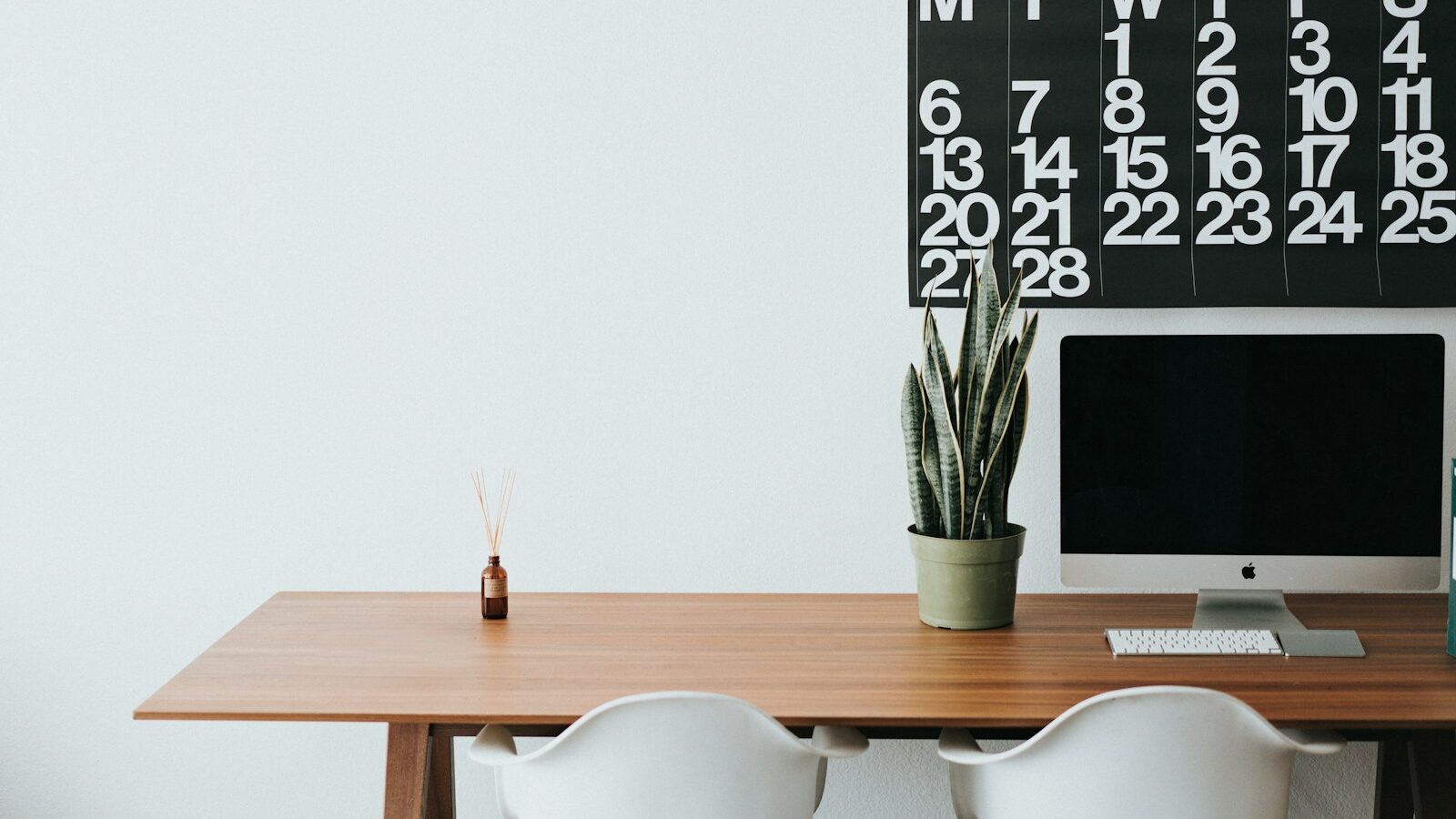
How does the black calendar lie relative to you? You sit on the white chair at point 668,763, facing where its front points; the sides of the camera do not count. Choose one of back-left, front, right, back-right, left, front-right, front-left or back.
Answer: front-right

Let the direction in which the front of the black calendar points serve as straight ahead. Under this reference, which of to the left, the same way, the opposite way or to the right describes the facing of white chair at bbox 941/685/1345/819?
the opposite way

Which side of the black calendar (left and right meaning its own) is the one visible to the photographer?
front

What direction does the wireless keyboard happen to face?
toward the camera

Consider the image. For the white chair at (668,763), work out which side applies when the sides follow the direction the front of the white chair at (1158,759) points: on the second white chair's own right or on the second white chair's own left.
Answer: on the second white chair's own left

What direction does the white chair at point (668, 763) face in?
away from the camera

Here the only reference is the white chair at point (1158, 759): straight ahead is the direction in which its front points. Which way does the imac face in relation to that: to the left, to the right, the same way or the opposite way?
the opposite way

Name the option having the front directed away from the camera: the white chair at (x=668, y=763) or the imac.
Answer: the white chair

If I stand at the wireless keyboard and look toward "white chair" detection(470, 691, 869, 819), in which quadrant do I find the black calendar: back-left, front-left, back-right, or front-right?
back-right

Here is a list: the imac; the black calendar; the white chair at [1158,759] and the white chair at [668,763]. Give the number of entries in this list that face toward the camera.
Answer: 2

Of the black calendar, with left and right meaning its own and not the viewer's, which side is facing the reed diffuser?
right

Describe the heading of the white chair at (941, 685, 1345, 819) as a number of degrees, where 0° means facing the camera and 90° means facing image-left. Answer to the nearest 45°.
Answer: approximately 180°

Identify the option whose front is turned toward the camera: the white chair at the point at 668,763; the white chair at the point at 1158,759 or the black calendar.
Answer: the black calendar

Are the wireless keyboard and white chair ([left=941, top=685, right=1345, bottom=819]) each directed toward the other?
yes

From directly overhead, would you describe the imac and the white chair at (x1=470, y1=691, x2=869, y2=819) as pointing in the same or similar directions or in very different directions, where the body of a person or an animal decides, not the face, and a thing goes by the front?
very different directions

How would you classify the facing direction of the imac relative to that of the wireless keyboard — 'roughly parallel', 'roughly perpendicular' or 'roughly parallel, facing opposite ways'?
roughly parallel
